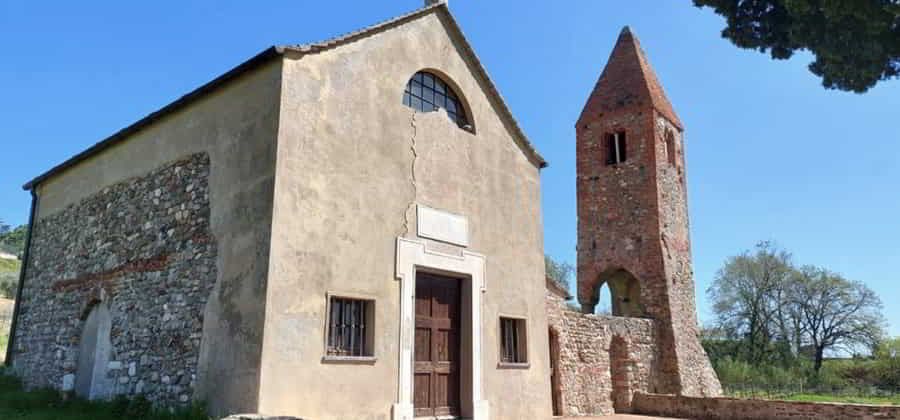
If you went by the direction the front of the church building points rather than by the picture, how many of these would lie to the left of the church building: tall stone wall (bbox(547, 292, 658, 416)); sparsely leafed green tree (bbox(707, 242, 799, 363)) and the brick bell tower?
3

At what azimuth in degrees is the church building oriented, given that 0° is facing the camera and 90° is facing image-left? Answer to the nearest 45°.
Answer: approximately 315°

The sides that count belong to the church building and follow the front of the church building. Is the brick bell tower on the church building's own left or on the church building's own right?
on the church building's own left

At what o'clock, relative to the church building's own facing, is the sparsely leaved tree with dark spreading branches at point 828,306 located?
The sparsely leaved tree with dark spreading branches is roughly at 9 o'clock from the church building.

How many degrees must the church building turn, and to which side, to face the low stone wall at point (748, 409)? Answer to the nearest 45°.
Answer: approximately 90° to its left

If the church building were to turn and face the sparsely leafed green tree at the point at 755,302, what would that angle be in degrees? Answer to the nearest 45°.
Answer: approximately 90° to its left

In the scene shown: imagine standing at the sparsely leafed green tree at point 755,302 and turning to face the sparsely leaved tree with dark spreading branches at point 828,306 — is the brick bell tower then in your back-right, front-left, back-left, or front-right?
back-right

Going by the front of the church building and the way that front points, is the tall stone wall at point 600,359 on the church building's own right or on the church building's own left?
on the church building's own left
